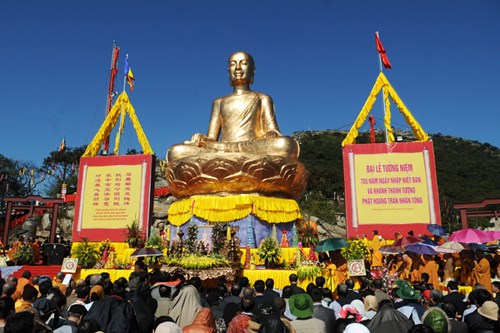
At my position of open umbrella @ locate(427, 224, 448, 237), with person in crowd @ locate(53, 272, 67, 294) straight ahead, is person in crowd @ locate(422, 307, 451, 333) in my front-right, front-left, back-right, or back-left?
front-left

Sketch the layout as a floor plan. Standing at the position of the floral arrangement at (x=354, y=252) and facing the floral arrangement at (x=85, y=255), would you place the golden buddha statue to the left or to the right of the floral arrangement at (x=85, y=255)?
right

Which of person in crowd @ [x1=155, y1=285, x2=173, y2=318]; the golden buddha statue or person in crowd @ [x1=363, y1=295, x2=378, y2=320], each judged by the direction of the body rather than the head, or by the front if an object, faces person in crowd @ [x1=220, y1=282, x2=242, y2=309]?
the golden buddha statue

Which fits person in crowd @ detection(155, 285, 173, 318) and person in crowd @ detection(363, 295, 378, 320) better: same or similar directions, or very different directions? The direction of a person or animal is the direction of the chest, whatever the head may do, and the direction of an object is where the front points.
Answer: same or similar directions

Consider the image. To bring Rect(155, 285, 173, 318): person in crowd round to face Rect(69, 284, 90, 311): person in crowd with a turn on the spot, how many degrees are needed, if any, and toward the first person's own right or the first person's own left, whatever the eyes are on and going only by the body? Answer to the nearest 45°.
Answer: approximately 135° to the first person's own left

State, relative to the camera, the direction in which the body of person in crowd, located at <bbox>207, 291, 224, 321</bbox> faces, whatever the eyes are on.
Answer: away from the camera

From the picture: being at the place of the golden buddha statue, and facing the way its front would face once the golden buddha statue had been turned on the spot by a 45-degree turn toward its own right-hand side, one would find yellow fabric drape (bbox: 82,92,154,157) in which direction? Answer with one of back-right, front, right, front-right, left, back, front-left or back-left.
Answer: right

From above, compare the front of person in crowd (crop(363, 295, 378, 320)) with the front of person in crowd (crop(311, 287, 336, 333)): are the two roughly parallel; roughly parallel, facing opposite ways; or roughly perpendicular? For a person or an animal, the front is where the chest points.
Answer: roughly parallel

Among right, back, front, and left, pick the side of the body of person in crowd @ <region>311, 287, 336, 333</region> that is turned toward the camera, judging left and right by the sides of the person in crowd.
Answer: back

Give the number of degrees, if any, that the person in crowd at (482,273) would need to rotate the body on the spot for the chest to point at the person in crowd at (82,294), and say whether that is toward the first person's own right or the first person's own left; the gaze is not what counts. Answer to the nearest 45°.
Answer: approximately 45° to the first person's own left

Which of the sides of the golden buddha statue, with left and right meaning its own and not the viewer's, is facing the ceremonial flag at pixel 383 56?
left

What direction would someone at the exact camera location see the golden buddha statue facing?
facing the viewer

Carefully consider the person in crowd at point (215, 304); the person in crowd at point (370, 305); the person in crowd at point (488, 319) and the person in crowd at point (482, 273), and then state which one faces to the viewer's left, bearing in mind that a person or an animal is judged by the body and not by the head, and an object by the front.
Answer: the person in crowd at point (482, 273)

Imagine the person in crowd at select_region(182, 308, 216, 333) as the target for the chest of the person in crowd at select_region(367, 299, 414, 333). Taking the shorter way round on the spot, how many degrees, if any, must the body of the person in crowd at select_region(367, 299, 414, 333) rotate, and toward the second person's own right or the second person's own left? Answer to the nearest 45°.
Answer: approximately 135° to the second person's own left

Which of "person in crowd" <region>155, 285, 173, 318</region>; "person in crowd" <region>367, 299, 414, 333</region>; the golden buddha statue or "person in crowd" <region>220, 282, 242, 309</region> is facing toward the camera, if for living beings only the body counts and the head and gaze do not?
the golden buddha statue

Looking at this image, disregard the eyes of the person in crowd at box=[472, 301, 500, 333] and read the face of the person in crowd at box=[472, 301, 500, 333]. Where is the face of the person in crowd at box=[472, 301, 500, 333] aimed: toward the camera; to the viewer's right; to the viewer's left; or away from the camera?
away from the camera

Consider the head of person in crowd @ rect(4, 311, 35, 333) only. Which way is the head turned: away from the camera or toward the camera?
away from the camera

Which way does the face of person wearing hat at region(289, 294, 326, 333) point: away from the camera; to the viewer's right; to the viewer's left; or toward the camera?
away from the camera

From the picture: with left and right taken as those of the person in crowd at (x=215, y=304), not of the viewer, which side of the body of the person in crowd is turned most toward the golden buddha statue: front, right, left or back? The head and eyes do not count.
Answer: front

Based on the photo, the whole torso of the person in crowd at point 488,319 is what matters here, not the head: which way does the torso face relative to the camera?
away from the camera

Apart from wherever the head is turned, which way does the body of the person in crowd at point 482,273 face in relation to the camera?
to the viewer's left
